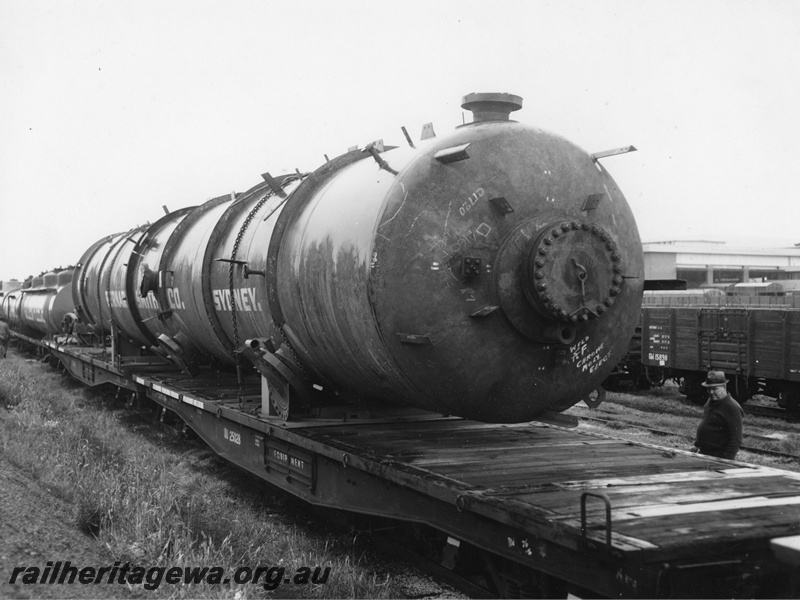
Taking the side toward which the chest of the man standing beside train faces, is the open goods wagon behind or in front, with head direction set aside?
behind

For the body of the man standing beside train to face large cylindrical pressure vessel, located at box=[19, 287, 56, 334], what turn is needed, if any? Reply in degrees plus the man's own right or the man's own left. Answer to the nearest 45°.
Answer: approximately 90° to the man's own right

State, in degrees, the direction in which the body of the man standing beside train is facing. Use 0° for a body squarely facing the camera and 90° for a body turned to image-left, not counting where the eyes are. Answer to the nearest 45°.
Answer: approximately 45°

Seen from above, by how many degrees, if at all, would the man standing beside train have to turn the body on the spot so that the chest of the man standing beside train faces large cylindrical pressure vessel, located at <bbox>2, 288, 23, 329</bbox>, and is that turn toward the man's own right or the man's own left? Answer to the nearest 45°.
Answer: approximately 90° to the man's own right
